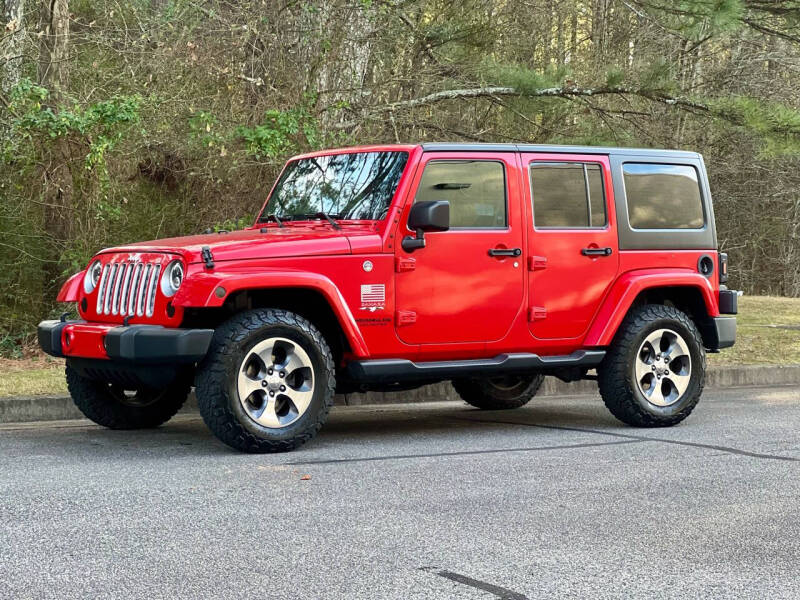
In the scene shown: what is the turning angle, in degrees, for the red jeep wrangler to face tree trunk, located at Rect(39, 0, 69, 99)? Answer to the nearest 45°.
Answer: approximately 90° to its right

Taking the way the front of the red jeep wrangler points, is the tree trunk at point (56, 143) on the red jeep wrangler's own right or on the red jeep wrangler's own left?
on the red jeep wrangler's own right

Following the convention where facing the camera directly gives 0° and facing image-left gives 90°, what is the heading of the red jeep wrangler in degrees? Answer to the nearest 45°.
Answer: approximately 45°

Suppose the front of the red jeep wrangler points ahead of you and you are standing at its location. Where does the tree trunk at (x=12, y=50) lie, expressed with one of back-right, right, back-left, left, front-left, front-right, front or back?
right
